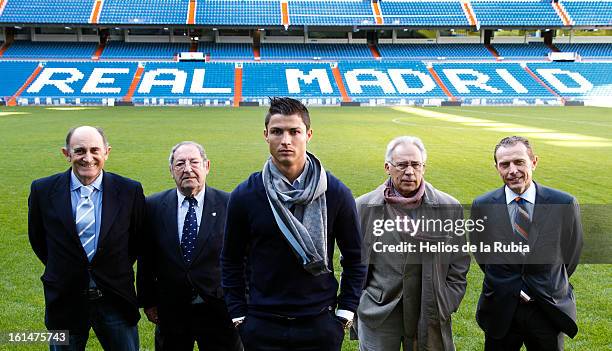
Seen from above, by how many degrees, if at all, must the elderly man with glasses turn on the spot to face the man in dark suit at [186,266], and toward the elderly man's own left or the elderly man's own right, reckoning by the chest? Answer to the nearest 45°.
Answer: approximately 90° to the elderly man's own right

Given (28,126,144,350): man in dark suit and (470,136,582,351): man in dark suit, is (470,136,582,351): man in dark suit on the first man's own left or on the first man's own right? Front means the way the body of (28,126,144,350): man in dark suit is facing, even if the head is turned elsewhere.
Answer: on the first man's own left

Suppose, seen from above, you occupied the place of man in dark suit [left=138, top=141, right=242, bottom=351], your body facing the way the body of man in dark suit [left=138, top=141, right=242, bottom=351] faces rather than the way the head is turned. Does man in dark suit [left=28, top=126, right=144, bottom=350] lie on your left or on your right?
on your right

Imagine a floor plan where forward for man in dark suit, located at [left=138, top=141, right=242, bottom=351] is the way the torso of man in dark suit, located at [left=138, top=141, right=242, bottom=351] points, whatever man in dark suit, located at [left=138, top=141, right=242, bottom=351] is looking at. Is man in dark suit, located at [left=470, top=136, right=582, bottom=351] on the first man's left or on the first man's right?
on the first man's left

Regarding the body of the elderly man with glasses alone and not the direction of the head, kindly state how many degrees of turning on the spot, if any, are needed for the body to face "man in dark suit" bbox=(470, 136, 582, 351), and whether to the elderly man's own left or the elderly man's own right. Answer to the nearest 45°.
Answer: approximately 90° to the elderly man's own left

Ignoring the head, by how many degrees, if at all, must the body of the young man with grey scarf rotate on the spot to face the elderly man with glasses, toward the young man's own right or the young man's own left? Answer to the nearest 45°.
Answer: approximately 135° to the young man's own left

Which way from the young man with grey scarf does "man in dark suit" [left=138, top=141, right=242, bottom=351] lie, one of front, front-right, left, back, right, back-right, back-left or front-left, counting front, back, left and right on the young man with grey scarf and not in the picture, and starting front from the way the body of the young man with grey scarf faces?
back-right

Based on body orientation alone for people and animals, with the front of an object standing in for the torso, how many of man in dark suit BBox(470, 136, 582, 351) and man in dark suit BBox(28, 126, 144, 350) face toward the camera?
2

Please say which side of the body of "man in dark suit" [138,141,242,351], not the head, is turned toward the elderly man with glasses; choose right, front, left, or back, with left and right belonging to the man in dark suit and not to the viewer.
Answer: left

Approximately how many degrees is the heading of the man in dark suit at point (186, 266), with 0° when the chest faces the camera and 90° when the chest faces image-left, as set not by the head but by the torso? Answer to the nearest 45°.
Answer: approximately 0°
